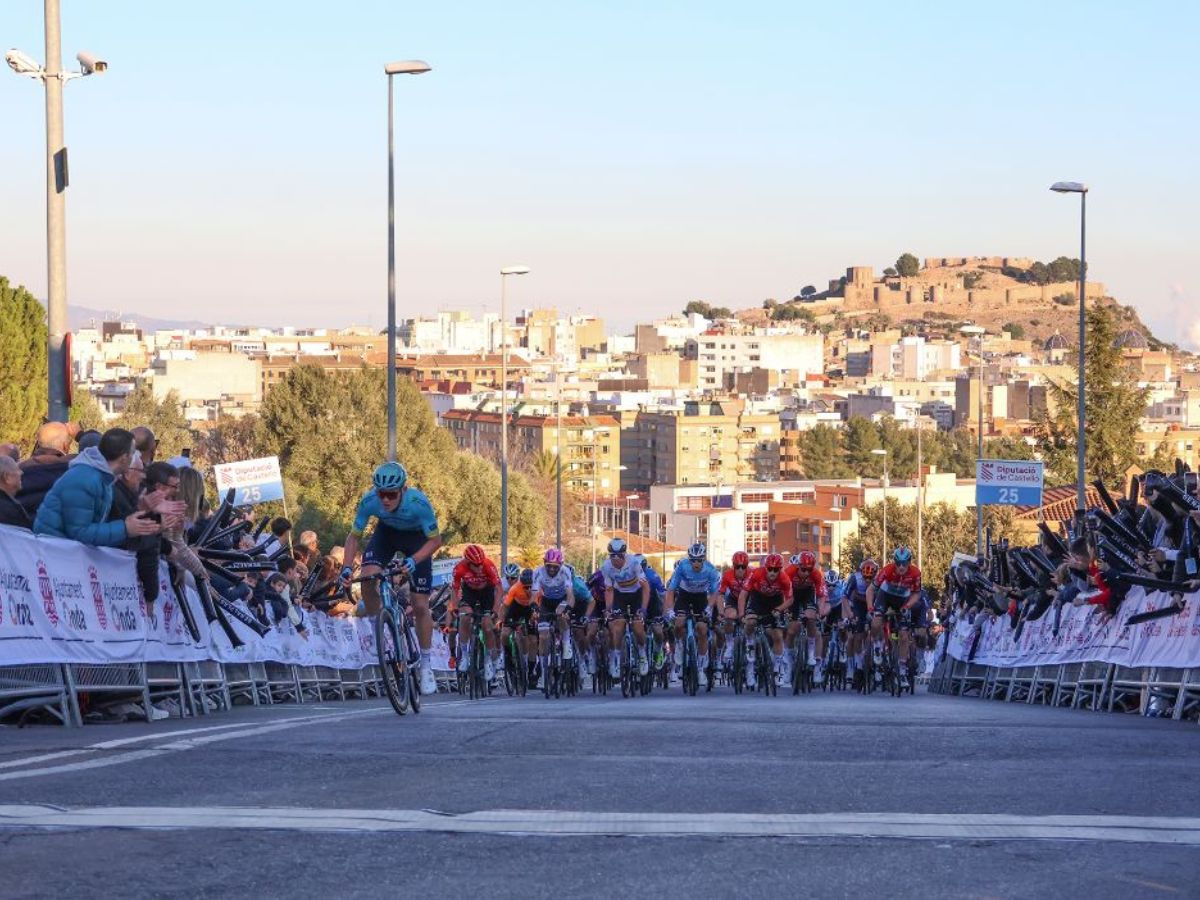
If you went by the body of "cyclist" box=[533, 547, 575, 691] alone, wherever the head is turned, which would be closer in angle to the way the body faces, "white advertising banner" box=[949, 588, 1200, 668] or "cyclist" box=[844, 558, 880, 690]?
the white advertising banner

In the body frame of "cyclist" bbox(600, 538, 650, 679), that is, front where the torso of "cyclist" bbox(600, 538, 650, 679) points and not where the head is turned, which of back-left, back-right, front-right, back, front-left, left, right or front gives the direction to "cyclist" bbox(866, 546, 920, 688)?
back-left

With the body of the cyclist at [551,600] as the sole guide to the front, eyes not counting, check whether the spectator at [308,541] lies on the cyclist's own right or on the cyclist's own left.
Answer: on the cyclist's own right

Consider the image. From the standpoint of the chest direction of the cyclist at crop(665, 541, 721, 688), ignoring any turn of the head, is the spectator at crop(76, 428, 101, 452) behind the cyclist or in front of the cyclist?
in front

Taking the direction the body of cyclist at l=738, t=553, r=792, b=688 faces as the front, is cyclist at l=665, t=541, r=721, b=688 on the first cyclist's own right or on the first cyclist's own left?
on the first cyclist's own right

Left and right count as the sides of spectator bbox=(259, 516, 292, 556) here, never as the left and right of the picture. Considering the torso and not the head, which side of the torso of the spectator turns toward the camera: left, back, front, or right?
right

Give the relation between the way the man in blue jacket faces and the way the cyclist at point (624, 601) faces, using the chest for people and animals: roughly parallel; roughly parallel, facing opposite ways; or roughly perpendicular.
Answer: roughly perpendicular
